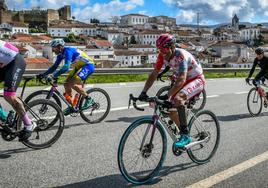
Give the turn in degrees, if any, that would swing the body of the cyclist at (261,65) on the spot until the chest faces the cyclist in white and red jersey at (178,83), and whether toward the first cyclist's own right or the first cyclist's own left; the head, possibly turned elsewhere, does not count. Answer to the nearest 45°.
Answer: approximately 45° to the first cyclist's own left

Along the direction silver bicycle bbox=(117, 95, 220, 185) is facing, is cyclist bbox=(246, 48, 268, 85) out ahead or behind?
behind

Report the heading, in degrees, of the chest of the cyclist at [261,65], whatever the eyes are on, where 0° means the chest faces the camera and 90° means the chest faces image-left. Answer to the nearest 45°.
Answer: approximately 45°

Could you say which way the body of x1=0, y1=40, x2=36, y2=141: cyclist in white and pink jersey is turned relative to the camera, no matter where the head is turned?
to the viewer's left

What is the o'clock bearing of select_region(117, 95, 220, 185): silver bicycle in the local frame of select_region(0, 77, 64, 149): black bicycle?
select_region(117, 95, 220, 185): silver bicycle is roughly at 8 o'clock from select_region(0, 77, 64, 149): black bicycle.

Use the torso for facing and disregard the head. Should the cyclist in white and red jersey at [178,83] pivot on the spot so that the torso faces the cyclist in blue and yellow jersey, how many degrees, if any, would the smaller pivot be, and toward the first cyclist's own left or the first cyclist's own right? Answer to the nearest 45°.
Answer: approximately 90° to the first cyclist's own right

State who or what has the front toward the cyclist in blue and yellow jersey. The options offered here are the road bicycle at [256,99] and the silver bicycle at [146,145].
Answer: the road bicycle

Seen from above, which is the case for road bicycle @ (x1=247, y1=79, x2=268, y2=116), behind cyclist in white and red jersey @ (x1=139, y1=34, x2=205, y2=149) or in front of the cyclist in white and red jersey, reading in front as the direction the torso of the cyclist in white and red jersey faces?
behind

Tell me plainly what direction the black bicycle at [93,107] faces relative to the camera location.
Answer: facing to the left of the viewer

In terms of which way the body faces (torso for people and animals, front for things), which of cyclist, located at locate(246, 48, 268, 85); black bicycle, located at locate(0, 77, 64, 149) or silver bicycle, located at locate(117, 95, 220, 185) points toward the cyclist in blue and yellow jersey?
the cyclist

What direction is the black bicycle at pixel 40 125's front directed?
to the viewer's left

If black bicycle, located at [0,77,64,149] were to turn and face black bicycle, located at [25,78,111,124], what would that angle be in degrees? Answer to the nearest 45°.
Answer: approximately 135° to its right

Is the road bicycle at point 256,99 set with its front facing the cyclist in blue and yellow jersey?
yes
